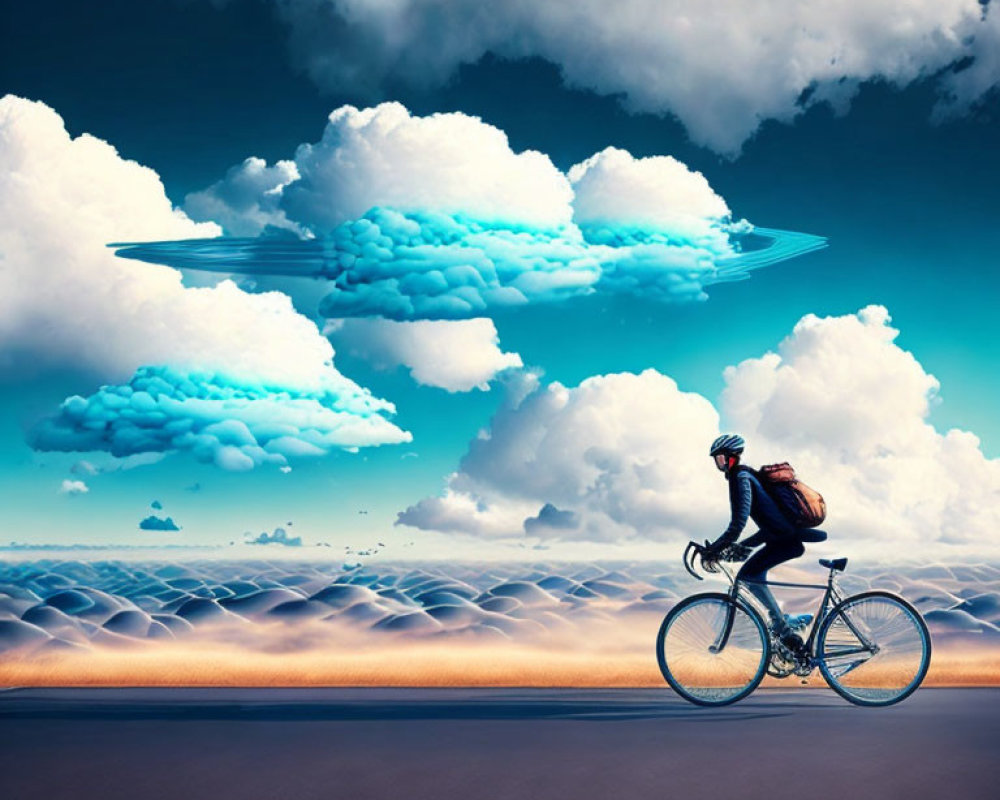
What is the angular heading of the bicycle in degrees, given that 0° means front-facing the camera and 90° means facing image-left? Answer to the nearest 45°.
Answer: approximately 90°

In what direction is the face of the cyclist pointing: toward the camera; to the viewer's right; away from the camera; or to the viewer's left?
to the viewer's left

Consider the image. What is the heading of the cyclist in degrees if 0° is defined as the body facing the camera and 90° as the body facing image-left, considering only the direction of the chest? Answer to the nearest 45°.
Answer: approximately 90°
